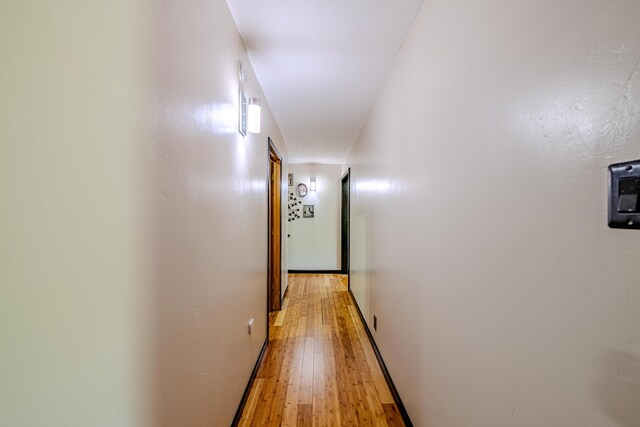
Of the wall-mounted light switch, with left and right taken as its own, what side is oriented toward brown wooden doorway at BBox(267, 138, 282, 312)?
right

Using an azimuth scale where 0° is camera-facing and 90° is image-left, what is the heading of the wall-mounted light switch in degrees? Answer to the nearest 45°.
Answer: approximately 45°

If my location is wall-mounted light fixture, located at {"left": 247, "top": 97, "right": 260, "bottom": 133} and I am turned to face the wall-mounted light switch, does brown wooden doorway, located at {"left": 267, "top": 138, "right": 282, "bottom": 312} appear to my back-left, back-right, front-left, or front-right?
back-left

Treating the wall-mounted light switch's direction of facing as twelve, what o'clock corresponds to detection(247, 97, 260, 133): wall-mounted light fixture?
The wall-mounted light fixture is roughly at 2 o'clock from the wall-mounted light switch.

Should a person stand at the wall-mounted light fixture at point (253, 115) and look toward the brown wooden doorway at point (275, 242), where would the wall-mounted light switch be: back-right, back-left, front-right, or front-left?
back-right
